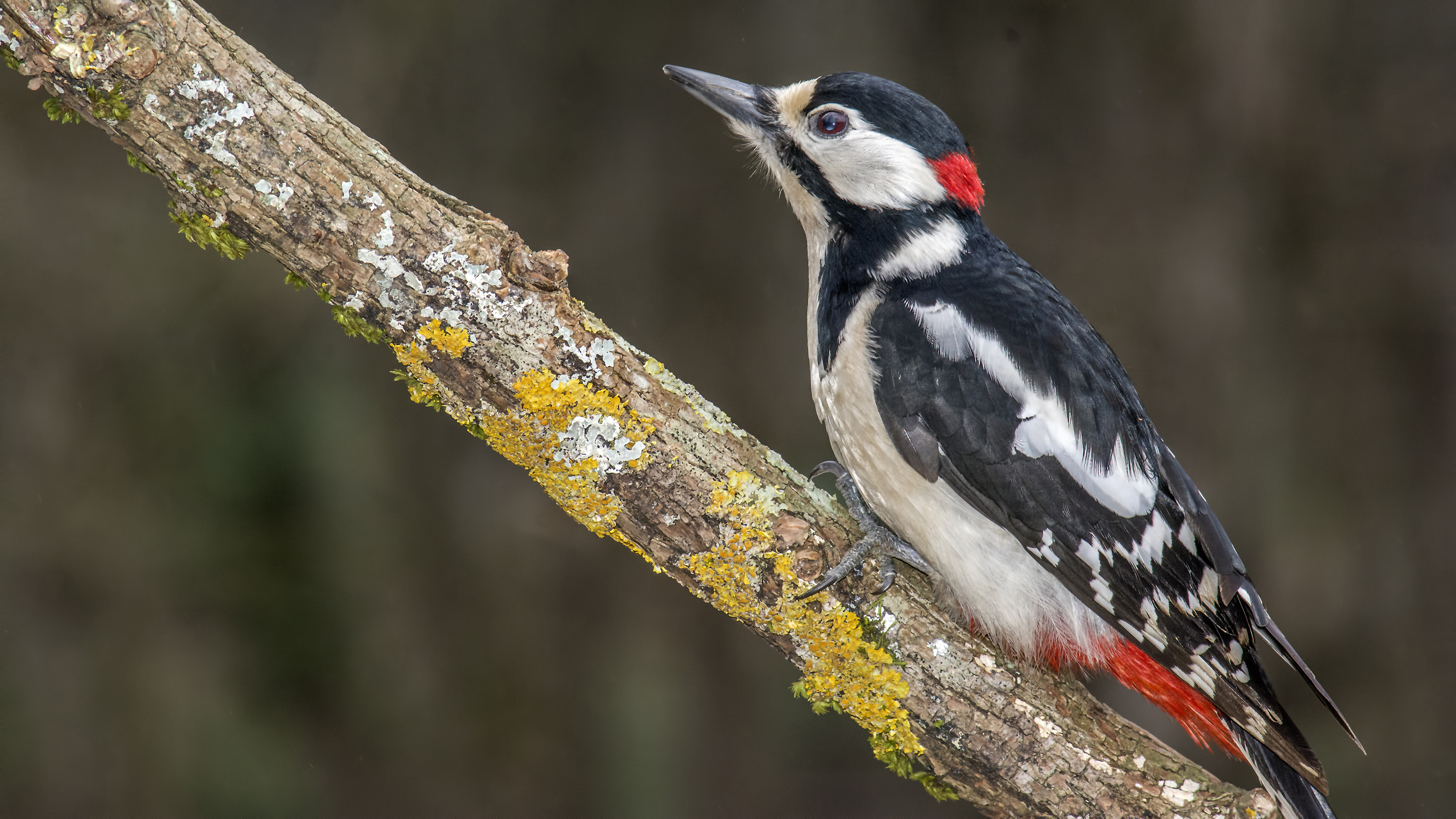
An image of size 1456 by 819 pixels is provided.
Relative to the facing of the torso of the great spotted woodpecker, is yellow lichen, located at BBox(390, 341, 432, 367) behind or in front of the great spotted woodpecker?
in front

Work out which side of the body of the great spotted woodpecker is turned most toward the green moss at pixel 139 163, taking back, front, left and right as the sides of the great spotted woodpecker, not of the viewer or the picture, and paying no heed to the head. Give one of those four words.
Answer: front

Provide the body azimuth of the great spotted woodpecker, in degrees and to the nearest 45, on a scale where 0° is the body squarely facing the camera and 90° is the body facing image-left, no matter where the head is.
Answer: approximately 90°

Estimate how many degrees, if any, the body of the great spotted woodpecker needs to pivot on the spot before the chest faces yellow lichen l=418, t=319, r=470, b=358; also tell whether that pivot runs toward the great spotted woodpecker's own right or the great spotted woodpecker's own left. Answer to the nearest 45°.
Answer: approximately 45° to the great spotted woodpecker's own left
